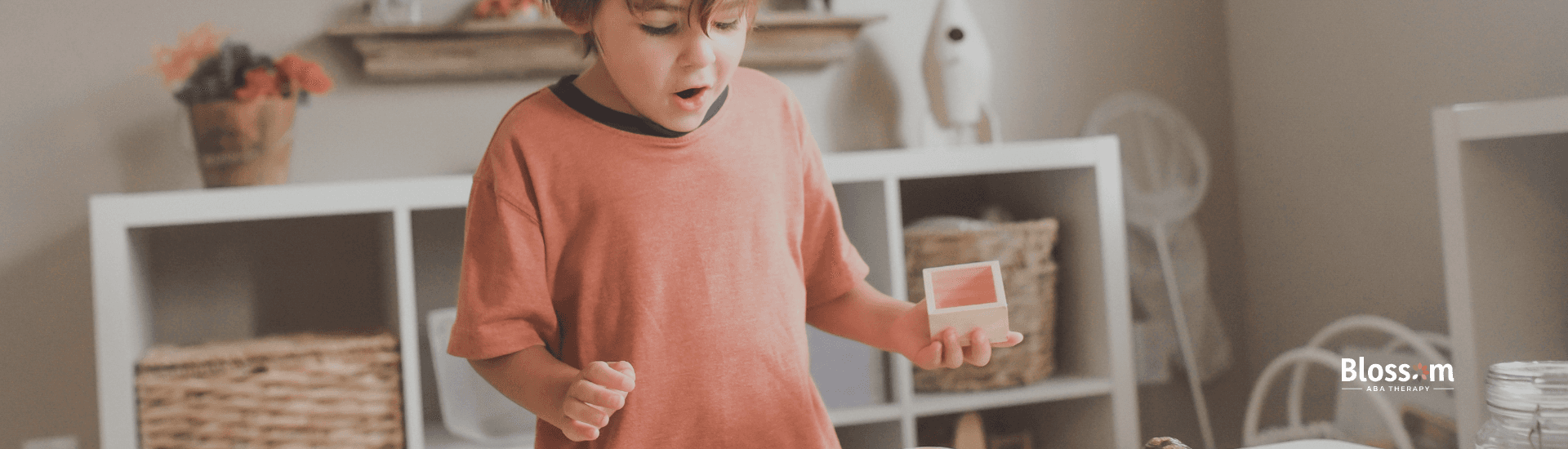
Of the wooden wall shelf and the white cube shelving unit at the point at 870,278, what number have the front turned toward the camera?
2

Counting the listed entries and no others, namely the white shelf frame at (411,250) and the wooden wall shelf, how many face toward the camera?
2

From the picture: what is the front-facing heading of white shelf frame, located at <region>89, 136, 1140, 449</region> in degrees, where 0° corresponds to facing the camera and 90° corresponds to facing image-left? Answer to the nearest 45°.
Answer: approximately 0°

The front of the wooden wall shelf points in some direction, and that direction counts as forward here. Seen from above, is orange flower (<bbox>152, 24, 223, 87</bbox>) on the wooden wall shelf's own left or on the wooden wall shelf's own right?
on the wooden wall shelf's own right
